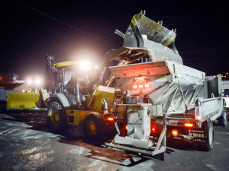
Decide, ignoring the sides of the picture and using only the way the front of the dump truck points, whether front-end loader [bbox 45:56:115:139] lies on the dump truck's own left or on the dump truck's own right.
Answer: on the dump truck's own left

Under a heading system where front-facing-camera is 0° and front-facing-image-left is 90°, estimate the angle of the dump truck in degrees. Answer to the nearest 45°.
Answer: approximately 225°
